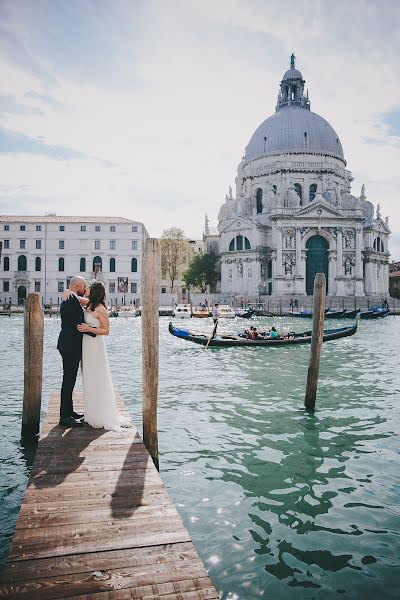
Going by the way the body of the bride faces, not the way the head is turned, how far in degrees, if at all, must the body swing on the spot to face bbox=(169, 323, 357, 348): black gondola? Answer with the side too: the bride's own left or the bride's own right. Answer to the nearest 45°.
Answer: approximately 135° to the bride's own right

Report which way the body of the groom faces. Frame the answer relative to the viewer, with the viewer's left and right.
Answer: facing to the right of the viewer

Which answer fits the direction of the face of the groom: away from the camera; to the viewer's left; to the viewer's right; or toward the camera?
to the viewer's right

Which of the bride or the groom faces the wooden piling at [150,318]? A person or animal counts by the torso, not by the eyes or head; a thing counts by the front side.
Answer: the groom

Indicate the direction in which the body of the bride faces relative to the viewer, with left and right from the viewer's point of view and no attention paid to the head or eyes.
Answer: facing to the left of the viewer

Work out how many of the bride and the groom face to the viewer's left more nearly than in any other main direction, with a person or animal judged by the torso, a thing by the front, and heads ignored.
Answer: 1

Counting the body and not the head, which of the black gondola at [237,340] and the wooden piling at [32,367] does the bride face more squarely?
the wooden piling

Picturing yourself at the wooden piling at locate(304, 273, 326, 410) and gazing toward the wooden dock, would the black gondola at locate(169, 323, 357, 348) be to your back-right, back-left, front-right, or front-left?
back-right

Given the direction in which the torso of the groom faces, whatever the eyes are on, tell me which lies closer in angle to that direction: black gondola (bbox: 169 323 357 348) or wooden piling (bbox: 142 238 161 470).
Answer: the wooden piling

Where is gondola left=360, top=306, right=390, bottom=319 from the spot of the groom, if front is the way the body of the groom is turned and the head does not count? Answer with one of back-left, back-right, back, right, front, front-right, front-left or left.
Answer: front-left

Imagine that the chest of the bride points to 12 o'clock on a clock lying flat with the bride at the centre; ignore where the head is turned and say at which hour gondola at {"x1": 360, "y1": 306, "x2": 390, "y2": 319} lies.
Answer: The gondola is roughly at 4 o'clock from the bride.

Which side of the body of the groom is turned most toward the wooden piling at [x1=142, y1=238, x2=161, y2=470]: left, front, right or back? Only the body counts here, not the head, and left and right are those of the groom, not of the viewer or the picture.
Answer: front

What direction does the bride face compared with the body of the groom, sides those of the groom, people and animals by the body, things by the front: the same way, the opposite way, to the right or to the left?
the opposite way

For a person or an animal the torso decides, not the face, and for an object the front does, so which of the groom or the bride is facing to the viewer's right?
the groom
